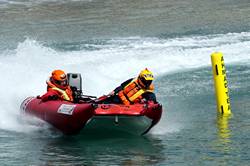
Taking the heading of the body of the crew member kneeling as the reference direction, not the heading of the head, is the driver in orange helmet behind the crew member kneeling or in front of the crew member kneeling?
behind

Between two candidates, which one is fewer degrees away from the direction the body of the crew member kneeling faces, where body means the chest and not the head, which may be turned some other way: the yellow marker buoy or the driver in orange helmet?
the yellow marker buoy

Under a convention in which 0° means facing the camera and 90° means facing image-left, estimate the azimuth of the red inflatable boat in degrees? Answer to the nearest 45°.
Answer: approximately 315°
